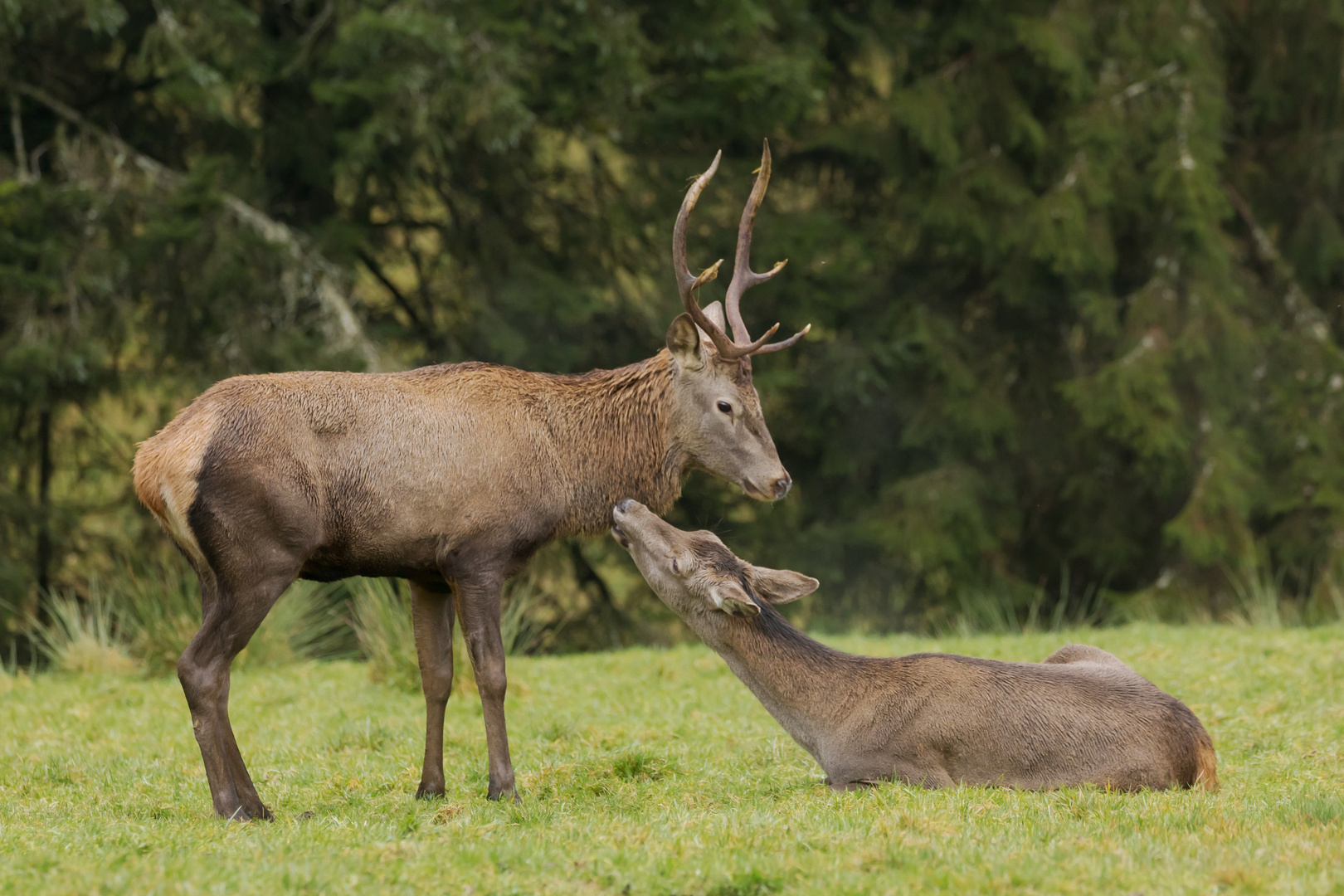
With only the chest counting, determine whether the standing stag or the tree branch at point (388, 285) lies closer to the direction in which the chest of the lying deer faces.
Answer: the standing stag

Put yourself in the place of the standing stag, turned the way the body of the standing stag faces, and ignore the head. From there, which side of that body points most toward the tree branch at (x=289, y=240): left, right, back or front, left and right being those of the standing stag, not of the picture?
left

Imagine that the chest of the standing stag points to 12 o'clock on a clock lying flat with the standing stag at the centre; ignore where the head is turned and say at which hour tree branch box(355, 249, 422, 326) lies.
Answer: The tree branch is roughly at 9 o'clock from the standing stag.

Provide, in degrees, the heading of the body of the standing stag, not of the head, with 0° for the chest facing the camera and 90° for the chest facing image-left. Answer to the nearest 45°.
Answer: approximately 270°

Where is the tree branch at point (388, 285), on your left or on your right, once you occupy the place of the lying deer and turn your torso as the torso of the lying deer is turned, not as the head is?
on your right

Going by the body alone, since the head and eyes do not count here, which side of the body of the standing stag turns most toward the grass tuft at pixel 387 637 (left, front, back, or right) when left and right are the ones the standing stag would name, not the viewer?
left

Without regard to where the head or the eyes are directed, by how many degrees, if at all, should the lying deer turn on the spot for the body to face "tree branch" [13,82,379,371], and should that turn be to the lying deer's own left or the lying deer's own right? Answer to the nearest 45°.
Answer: approximately 45° to the lying deer's own right

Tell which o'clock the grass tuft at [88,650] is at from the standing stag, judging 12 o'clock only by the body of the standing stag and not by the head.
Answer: The grass tuft is roughly at 8 o'clock from the standing stag.

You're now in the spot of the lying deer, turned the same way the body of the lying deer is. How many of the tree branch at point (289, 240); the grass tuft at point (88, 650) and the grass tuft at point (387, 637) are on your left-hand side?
0

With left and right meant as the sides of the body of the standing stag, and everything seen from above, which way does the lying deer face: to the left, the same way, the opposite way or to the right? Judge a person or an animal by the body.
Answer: the opposite way

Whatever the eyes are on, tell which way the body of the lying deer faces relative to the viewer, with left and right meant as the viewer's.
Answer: facing to the left of the viewer

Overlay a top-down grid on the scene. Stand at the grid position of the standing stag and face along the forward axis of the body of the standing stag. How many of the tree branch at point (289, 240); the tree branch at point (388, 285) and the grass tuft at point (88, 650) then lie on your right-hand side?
0

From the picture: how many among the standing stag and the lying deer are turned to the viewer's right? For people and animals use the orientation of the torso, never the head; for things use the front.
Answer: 1
